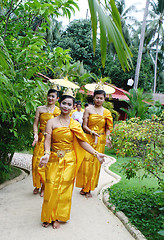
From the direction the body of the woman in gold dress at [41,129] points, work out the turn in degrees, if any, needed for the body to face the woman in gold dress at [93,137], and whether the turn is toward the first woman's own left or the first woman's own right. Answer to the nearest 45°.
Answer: approximately 90° to the first woman's own left

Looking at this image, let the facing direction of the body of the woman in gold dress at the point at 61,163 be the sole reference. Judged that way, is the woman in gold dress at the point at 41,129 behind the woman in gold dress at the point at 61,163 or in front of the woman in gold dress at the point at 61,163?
behind

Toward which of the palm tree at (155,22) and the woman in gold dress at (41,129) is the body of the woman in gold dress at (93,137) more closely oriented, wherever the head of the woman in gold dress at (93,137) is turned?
the woman in gold dress

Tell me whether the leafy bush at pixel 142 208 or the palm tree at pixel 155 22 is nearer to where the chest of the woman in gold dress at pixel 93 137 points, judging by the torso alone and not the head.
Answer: the leafy bush

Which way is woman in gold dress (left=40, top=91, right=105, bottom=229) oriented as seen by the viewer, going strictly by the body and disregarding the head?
toward the camera

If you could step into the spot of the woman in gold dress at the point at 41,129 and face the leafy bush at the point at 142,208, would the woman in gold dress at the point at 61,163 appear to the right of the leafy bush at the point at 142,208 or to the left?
right

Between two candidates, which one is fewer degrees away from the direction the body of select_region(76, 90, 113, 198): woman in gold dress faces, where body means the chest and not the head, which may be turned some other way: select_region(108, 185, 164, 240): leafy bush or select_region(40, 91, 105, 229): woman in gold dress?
the woman in gold dress

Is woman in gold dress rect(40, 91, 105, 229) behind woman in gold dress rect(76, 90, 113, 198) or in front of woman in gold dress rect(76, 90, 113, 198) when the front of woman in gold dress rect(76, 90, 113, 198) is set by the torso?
in front

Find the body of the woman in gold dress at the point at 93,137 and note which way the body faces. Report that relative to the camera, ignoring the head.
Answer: toward the camera

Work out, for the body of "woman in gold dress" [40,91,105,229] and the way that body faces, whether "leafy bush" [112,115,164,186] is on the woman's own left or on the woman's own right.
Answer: on the woman's own left

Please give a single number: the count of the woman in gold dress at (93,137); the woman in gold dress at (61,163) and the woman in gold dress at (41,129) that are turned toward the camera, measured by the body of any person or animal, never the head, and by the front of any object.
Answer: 3
